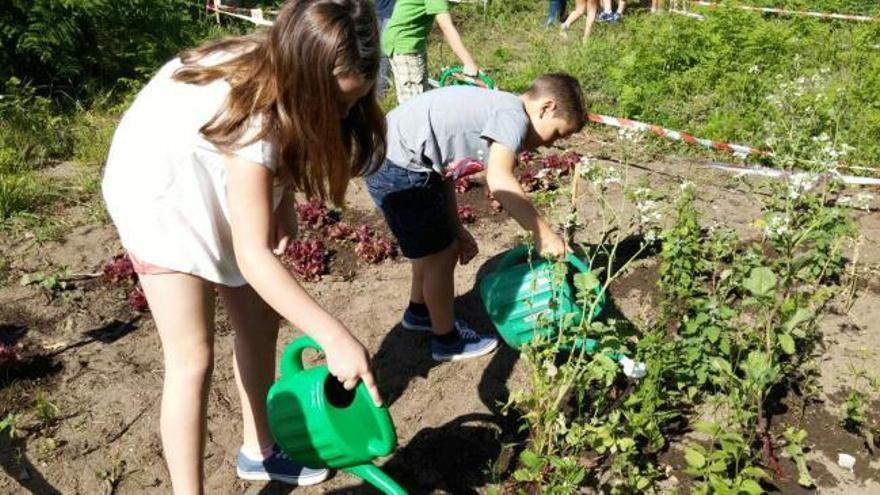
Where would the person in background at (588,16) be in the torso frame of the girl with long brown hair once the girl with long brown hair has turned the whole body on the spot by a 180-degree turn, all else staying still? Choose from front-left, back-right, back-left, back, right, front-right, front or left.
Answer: back-right

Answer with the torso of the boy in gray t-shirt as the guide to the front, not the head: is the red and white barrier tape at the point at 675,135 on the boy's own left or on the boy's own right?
on the boy's own left

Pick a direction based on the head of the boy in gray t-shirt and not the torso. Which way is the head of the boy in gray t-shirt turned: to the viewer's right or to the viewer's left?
to the viewer's right

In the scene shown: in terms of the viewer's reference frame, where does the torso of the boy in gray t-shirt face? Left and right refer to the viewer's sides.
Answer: facing to the right of the viewer

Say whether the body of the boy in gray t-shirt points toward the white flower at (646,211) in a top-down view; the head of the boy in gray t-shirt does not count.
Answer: yes

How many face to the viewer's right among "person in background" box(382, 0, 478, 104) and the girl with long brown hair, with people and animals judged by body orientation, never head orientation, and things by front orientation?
2

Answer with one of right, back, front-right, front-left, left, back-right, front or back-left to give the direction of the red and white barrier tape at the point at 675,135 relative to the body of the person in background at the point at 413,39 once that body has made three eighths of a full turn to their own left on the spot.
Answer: back-right

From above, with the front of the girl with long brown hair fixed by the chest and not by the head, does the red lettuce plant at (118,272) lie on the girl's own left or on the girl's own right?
on the girl's own left

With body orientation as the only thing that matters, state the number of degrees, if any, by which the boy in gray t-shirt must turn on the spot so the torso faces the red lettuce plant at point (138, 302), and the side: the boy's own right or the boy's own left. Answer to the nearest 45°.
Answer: approximately 180°

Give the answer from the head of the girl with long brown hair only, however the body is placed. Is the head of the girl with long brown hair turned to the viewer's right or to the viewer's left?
to the viewer's right

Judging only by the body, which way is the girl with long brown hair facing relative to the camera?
to the viewer's right

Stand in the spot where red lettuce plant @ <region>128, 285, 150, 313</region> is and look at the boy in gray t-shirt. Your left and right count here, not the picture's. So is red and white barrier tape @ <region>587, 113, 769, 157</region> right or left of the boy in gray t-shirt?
left

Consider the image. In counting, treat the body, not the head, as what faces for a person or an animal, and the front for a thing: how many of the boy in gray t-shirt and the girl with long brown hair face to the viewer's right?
2

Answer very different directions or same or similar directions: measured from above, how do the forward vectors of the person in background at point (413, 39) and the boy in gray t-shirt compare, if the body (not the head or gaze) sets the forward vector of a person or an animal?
same or similar directions
